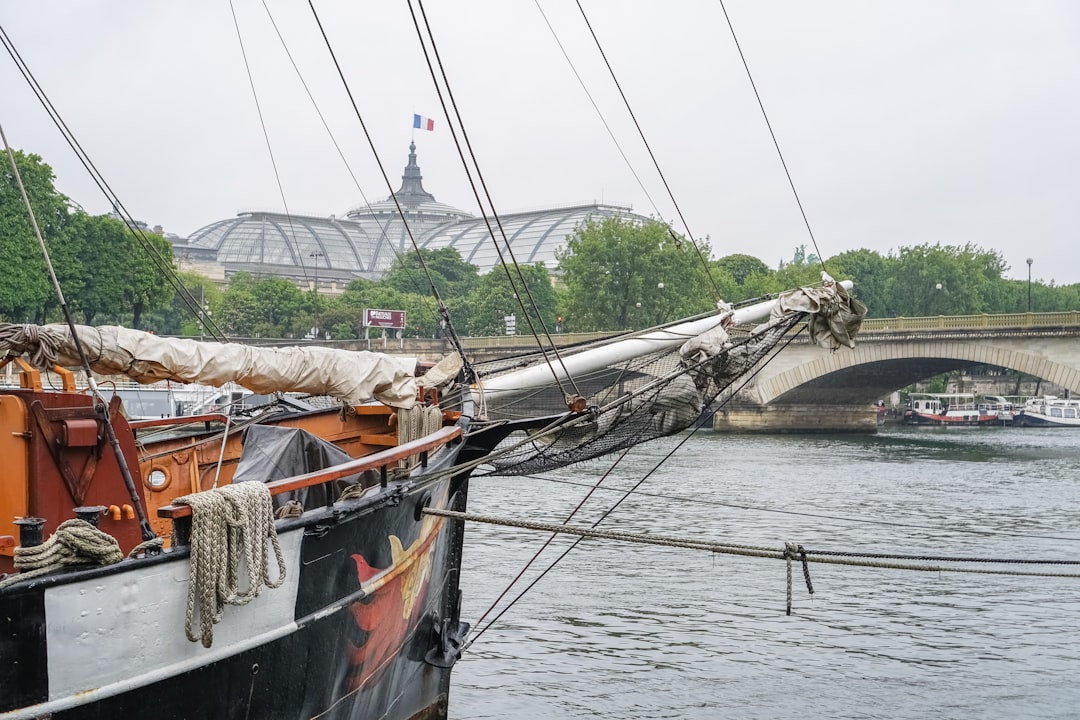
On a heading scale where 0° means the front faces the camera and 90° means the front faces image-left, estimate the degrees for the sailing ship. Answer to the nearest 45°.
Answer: approximately 225°
